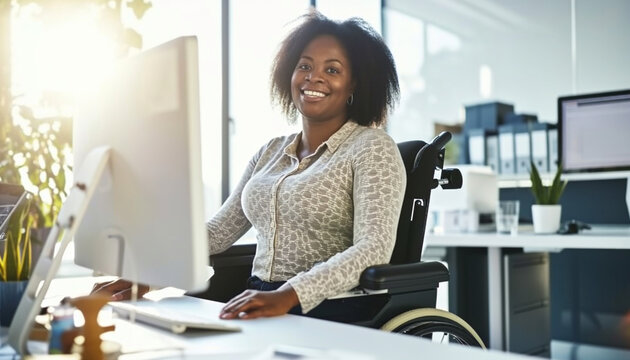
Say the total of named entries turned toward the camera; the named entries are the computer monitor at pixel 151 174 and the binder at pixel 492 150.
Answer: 1

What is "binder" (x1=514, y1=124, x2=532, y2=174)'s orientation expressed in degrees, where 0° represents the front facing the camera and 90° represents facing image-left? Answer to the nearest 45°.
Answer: approximately 0°

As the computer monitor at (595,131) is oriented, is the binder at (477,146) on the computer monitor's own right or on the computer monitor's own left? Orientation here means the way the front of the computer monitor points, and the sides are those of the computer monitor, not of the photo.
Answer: on the computer monitor's own right

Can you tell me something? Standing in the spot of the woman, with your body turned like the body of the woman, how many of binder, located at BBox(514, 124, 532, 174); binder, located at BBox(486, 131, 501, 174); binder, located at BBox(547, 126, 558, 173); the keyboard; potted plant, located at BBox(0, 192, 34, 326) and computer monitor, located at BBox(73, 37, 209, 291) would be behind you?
3

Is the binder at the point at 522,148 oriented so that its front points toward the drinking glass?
yes

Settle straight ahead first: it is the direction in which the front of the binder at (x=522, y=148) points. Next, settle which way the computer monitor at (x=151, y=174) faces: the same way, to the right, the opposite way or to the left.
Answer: the opposite way

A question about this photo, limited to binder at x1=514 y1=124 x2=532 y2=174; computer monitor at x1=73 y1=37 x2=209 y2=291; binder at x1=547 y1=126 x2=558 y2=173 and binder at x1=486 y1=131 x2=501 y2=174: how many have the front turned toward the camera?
3

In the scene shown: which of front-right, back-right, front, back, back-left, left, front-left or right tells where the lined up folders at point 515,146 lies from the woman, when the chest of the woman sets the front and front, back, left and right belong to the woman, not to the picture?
back

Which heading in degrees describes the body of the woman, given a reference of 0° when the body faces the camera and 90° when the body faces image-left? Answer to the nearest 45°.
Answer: approximately 45°

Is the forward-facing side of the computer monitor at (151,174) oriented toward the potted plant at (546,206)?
yes

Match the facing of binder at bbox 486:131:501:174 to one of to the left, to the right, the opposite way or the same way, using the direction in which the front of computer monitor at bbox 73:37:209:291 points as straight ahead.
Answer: the opposite way
